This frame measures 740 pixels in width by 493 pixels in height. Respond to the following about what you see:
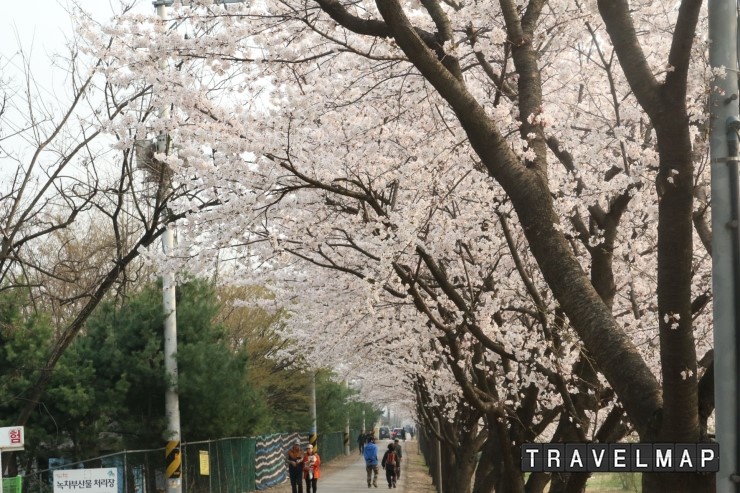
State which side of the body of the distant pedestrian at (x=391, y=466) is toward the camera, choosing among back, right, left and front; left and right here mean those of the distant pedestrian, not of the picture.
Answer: back

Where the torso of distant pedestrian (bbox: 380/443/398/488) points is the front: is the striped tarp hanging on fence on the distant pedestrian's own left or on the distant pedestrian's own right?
on the distant pedestrian's own left

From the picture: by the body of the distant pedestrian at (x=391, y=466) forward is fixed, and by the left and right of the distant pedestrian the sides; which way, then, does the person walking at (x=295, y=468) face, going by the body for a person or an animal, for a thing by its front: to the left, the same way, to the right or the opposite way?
the opposite way

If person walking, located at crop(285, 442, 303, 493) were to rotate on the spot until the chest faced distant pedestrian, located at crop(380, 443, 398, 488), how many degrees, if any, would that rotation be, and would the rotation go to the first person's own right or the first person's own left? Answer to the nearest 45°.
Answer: approximately 180°

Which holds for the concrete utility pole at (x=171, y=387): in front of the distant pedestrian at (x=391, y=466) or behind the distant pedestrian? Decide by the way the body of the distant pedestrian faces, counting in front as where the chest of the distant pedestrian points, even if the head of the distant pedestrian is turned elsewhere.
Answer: behind

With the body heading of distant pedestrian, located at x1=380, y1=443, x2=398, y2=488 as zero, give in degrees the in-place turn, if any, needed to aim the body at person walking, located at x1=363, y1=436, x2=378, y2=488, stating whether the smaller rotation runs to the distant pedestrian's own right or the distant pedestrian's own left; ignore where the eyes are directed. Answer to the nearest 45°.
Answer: approximately 135° to the distant pedestrian's own left

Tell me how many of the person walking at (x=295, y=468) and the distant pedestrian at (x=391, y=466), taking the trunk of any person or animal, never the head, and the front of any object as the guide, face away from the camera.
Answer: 1

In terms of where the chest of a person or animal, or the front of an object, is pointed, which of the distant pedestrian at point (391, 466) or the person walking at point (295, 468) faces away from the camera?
the distant pedestrian
